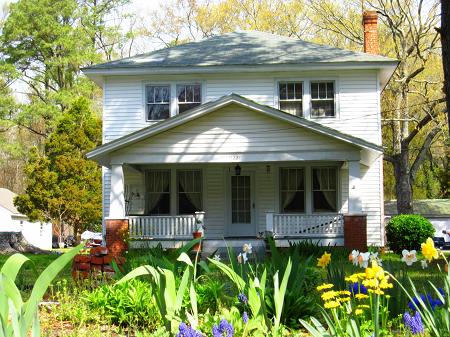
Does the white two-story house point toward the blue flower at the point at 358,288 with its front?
yes

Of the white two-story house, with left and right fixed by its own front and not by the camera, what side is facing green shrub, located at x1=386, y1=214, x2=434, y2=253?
left

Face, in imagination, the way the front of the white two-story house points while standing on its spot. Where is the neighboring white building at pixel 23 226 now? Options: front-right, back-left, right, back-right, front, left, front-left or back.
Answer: back-right

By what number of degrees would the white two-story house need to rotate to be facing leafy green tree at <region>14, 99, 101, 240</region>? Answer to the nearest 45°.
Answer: approximately 135° to its right

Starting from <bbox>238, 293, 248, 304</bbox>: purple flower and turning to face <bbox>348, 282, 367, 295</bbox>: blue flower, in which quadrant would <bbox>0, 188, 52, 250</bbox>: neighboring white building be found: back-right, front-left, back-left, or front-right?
back-left

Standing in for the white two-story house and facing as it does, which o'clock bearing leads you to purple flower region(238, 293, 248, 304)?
The purple flower is roughly at 12 o'clock from the white two-story house.

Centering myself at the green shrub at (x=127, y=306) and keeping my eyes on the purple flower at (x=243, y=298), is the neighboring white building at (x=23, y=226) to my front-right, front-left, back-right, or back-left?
back-left

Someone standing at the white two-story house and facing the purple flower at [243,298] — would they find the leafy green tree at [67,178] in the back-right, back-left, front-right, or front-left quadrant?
back-right

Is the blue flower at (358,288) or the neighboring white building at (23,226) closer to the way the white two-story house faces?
the blue flower

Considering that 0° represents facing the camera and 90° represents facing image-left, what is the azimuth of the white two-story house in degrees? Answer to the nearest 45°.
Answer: approximately 0°
